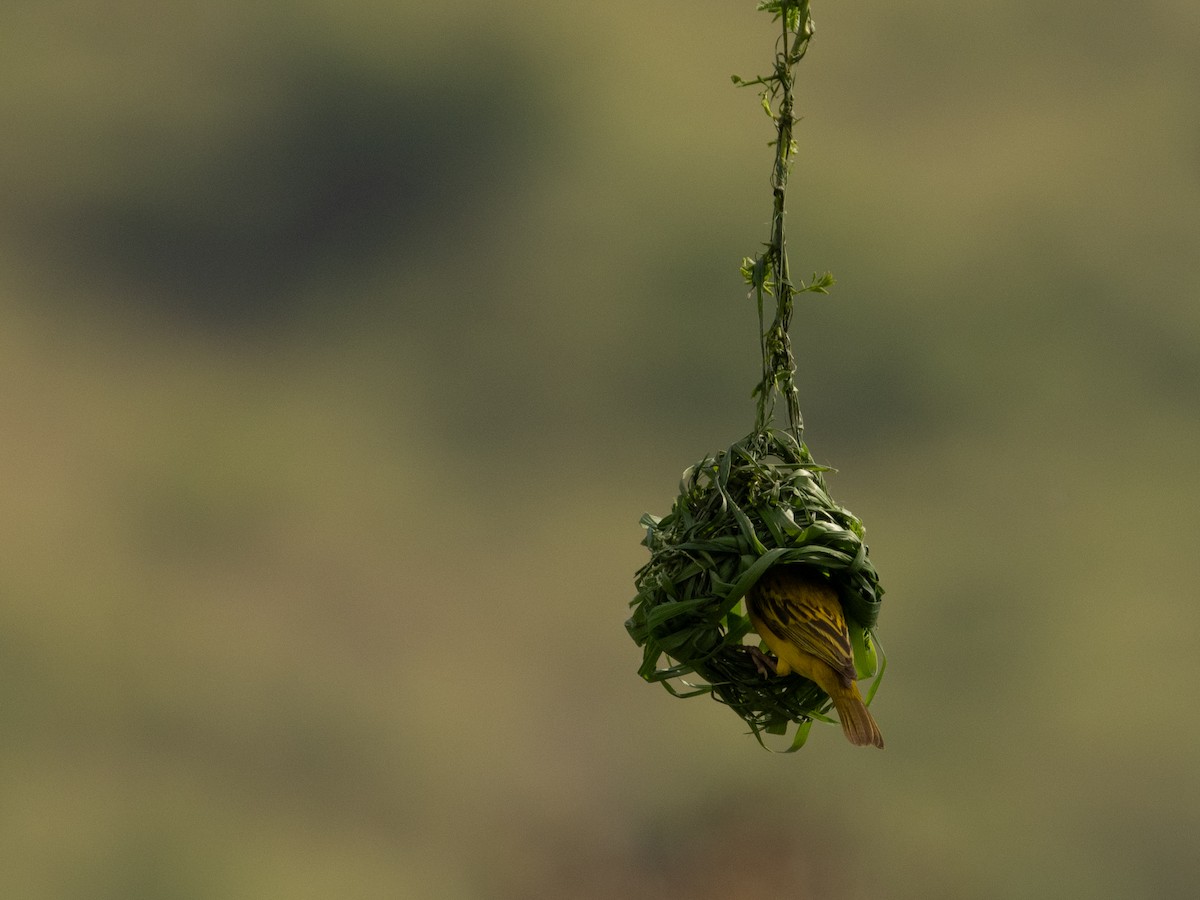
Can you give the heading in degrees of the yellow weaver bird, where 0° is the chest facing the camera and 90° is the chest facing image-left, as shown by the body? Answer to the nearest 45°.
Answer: approximately 135°
